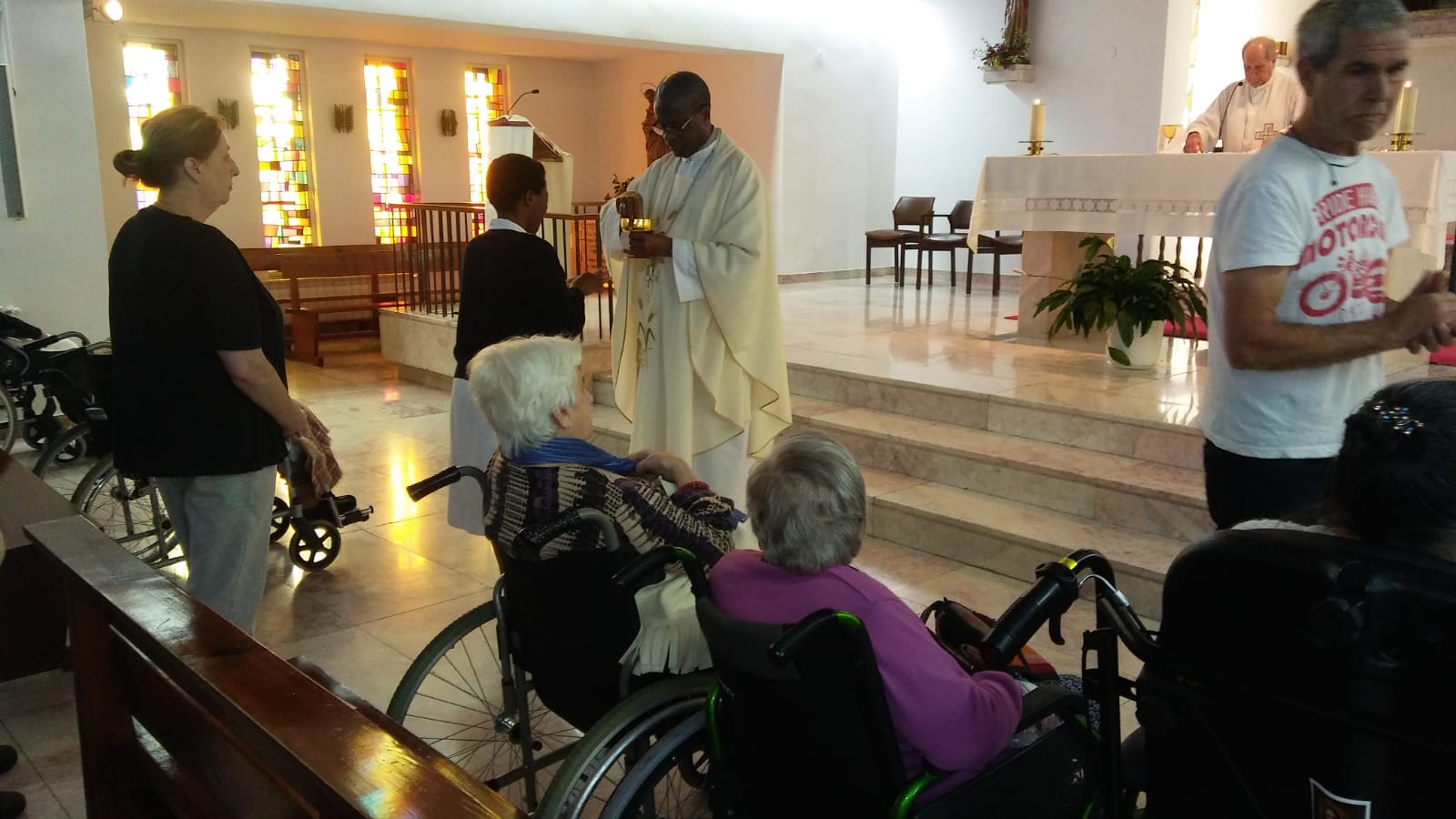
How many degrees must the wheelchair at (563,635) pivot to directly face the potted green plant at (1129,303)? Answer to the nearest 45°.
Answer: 0° — it already faces it

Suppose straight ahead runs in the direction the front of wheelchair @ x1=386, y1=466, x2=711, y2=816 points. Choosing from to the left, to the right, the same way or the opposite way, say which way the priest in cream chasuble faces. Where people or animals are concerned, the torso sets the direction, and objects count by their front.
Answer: the opposite way

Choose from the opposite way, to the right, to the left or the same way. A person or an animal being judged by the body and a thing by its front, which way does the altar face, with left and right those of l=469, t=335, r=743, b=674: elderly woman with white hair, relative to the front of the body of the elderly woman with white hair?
the opposite way

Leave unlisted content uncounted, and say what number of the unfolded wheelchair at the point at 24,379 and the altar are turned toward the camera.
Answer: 1

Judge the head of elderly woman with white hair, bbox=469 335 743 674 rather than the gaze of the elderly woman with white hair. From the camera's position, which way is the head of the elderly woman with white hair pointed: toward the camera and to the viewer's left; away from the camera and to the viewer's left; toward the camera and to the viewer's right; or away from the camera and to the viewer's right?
away from the camera and to the viewer's right

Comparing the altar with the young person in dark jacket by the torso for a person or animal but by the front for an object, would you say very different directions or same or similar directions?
very different directions

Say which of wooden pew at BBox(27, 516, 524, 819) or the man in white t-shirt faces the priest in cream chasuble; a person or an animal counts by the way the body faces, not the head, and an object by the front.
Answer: the wooden pew

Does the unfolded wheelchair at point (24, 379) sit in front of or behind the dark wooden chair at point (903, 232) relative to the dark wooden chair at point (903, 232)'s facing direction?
in front

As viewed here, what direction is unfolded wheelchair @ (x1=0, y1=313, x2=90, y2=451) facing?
to the viewer's right

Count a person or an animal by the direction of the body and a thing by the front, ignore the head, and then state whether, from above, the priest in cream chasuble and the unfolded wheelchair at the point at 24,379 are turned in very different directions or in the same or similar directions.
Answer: very different directions

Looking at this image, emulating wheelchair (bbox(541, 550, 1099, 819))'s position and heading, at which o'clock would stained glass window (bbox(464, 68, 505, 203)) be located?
The stained glass window is roughly at 10 o'clock from the wheelchair.

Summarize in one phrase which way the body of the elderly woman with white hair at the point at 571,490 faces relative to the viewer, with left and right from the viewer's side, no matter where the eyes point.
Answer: facing away from the viewer and to the right of the viewer

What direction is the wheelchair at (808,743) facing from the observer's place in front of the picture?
facing away from the viewer and to the right of the viewer

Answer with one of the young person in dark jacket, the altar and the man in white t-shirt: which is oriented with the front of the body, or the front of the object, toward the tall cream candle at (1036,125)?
the young person in dark jacket

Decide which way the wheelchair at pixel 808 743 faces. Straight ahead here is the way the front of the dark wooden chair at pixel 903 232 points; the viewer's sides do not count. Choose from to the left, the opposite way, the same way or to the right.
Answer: the opposite way
